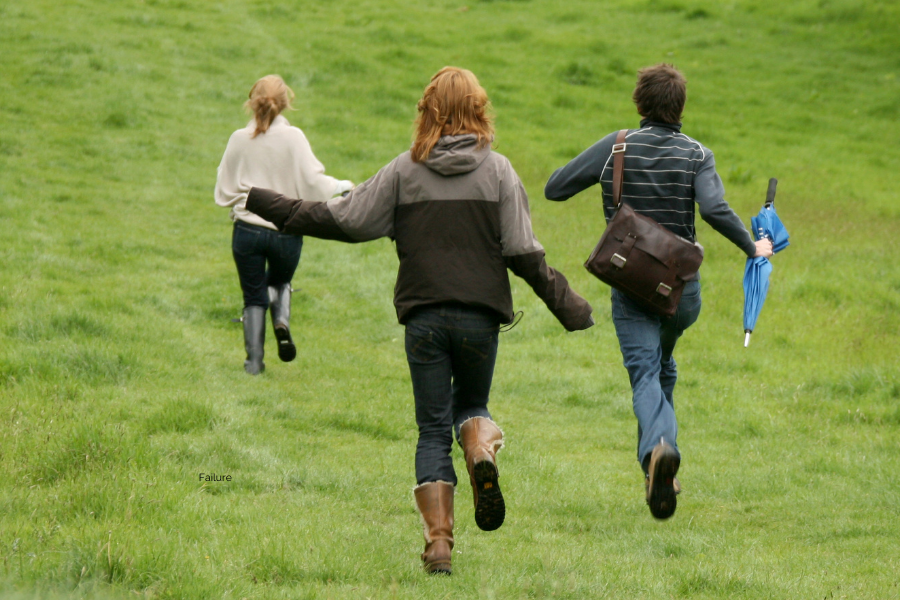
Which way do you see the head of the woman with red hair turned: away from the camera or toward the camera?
away from the camera

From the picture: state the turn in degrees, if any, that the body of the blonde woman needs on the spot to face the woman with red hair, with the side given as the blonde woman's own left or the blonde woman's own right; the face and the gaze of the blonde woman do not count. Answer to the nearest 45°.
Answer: approximately 180°

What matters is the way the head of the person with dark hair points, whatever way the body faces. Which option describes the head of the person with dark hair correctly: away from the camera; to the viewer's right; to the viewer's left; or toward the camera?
away from the camera

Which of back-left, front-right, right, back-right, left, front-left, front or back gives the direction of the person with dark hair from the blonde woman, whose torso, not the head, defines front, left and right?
back-right

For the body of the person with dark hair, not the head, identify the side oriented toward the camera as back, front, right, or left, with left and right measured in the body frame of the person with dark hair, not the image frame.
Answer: back

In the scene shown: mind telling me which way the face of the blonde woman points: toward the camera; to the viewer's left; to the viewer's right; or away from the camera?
away from the camera

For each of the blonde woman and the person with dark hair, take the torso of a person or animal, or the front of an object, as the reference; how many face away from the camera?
2

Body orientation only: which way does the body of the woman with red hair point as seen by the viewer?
away from the camera

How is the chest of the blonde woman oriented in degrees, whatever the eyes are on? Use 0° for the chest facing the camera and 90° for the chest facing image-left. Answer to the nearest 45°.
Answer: approximately 180°
